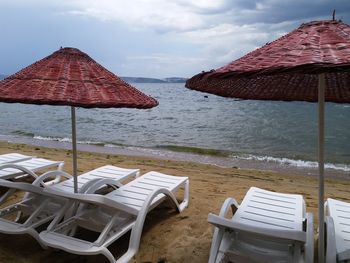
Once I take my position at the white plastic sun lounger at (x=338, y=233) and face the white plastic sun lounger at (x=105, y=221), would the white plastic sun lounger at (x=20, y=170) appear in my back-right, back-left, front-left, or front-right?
front-right

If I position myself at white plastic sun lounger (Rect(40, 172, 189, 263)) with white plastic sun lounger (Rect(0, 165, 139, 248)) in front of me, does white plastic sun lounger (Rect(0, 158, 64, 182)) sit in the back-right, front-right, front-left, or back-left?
front-right

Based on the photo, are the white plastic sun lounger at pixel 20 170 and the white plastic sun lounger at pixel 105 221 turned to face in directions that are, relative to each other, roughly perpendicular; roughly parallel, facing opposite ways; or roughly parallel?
roughly parallel

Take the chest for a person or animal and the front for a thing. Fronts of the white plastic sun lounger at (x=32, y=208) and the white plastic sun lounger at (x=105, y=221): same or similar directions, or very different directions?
same or similar directions
